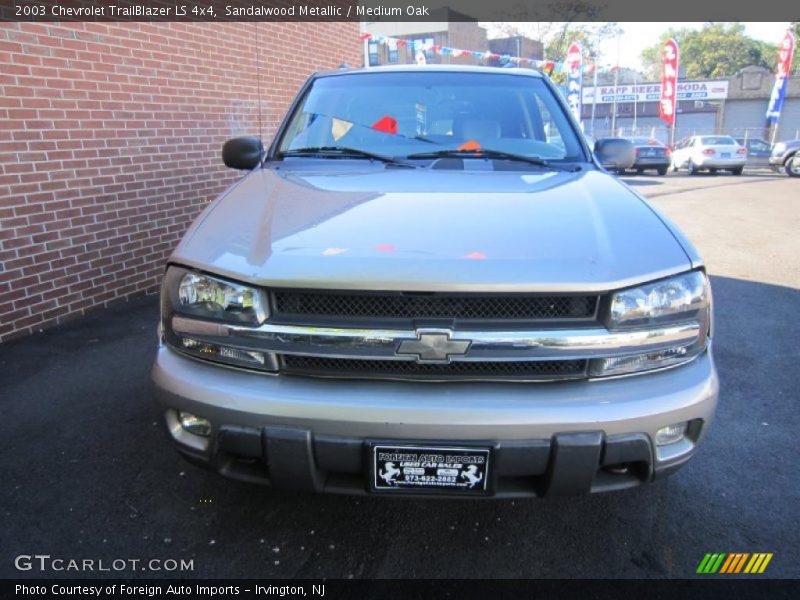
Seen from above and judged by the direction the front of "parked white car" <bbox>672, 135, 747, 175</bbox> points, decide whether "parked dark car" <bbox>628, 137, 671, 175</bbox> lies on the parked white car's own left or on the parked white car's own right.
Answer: on the parked white car's own left

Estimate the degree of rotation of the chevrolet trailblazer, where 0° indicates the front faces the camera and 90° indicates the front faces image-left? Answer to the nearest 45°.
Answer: approximately 0°

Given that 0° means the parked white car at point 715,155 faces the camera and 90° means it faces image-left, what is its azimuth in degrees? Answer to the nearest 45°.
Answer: approximately 135°

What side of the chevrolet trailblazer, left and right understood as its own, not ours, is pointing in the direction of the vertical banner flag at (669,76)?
back

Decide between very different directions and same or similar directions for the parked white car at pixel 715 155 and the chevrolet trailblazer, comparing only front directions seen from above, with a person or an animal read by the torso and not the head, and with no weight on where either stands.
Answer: very different directions

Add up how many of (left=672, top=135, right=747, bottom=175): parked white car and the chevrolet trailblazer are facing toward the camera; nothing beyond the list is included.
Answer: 1

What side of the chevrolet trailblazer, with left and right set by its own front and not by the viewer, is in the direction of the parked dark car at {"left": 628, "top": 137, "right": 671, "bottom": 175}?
back
